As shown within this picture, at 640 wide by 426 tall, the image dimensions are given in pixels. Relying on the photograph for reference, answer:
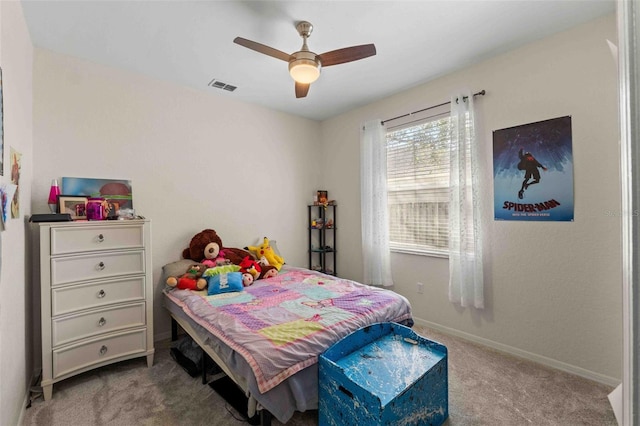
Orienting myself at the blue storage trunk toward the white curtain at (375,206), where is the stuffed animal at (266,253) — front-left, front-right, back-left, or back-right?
front-left

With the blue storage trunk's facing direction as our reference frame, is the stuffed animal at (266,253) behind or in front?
behind

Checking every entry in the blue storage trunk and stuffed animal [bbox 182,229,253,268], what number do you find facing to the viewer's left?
0

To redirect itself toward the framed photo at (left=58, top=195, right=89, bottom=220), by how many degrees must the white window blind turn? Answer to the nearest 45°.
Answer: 0° — it already faces it

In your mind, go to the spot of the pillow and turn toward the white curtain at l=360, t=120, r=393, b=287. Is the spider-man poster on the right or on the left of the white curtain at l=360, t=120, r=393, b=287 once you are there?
right

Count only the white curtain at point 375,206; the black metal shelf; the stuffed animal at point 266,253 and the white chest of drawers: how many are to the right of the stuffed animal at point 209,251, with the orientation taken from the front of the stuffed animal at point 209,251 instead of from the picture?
1

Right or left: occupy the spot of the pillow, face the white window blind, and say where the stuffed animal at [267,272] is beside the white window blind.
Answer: left

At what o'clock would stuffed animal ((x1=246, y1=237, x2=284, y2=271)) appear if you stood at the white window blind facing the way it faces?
The stuffed animal is roughly at 1 o'clock from the white window blind.

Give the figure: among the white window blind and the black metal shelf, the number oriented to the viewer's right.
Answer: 0

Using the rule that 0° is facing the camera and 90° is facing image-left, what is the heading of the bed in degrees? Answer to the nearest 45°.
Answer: approximately 315°

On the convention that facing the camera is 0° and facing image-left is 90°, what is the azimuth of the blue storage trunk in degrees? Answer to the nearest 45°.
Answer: approximately 315°

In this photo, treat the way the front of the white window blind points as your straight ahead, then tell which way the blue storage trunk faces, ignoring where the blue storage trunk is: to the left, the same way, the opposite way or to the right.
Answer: to the left

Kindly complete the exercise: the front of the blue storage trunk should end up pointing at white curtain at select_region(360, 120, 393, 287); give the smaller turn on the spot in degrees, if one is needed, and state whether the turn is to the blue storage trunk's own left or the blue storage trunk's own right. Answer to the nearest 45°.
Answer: approximately 135° to the blue storage trunk's own left
